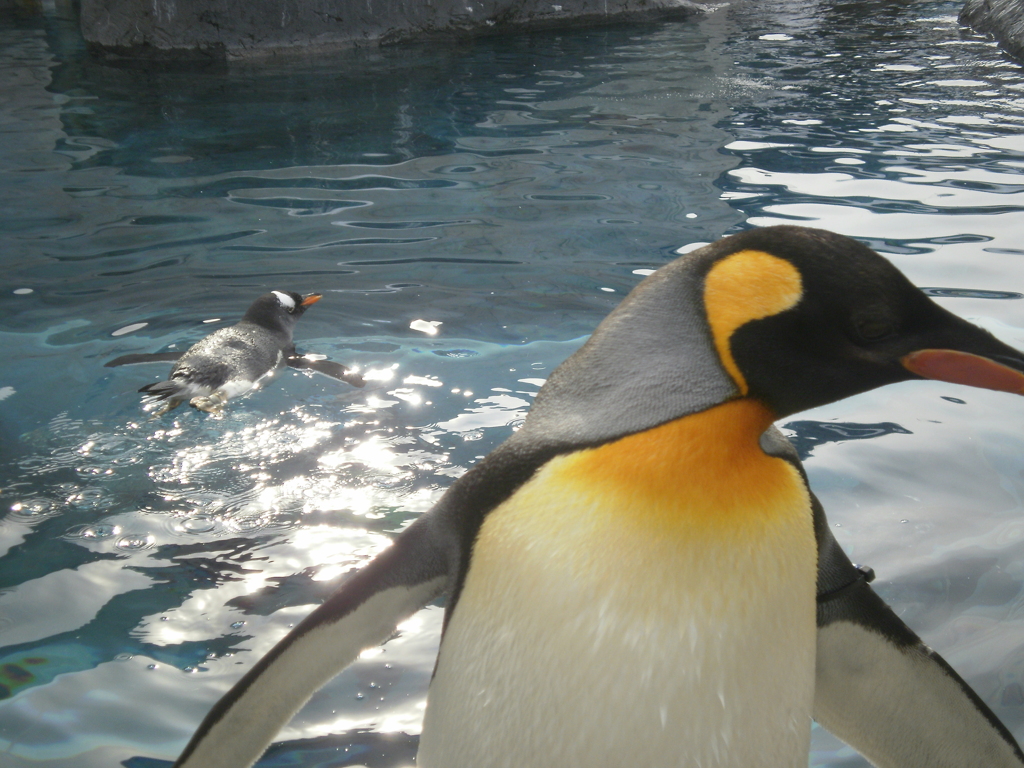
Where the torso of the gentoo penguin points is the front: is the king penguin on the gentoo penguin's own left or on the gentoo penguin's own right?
on the gentoo penguin's own right

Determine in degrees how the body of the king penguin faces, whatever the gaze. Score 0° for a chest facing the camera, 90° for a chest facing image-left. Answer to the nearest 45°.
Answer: approximately 315°

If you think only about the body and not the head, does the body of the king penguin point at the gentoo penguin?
no

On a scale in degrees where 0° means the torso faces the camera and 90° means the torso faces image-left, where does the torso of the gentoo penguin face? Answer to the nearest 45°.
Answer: approximately 225°

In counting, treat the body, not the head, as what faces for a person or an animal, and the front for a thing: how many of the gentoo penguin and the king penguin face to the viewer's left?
0

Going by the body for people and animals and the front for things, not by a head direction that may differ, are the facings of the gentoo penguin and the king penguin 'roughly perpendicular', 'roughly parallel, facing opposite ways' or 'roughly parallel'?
roughly perpendicular

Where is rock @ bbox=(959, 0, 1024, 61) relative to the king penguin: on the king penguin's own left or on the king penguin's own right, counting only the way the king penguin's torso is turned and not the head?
on the king penguin's own left
